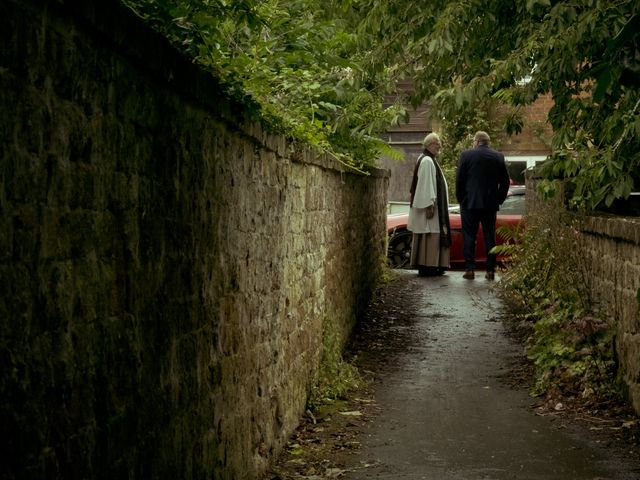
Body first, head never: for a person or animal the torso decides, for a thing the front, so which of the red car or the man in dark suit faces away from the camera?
the man in dark suit

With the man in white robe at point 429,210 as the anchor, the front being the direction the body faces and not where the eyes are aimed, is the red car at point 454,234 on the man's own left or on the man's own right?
on the man's own left

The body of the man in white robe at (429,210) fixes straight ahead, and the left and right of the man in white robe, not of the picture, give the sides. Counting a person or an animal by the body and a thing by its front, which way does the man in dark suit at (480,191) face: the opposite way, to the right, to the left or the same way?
to the left

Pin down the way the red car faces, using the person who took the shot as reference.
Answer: facing to the left of the viewer

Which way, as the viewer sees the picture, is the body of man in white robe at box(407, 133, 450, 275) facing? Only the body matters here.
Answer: to the viewer's right

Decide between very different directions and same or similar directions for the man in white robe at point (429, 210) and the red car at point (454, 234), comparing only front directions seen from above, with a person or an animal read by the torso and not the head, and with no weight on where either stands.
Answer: very different directions

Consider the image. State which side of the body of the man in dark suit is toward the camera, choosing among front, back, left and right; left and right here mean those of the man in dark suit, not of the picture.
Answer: back

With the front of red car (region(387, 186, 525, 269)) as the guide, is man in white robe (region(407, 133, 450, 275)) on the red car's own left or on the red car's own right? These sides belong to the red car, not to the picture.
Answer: on the red car's own left

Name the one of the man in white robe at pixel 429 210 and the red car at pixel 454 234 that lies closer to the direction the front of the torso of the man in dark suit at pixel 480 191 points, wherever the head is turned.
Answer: the red car

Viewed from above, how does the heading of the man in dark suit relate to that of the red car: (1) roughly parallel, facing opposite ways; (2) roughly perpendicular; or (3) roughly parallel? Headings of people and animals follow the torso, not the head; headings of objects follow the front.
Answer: roughly perpendicular
